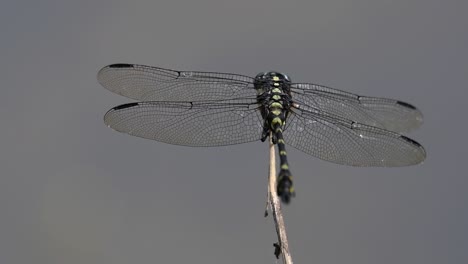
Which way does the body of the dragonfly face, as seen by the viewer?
away from the camera
